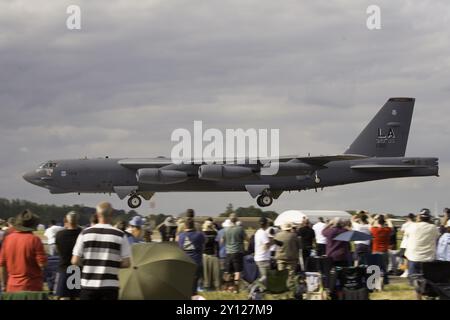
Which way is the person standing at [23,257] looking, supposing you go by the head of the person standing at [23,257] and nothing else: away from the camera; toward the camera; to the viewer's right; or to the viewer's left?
away from the camera

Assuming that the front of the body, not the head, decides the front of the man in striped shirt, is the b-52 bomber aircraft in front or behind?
in front

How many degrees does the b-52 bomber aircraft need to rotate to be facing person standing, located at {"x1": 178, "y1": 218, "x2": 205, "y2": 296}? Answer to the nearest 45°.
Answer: approximately 90° to its left

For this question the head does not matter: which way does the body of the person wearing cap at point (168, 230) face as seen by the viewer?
away from the camera

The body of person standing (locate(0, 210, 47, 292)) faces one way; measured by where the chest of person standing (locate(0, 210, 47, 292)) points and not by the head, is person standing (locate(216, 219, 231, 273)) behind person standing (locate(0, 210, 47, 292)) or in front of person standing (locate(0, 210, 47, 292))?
in front

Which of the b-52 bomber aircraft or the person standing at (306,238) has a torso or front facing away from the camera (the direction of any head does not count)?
the person standing

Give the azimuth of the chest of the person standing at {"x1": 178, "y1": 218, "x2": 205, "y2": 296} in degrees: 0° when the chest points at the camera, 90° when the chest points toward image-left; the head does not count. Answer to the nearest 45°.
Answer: approximately 180°

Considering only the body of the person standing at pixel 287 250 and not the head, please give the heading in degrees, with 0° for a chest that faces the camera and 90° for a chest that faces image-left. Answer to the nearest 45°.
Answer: approximately 180°

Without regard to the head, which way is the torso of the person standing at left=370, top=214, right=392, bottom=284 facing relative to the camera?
away from the camera

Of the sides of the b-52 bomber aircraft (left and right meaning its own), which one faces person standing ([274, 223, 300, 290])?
left

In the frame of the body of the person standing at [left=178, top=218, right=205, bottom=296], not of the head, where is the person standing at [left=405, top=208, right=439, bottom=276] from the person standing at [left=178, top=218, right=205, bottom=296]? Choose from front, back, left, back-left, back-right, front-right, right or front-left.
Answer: right

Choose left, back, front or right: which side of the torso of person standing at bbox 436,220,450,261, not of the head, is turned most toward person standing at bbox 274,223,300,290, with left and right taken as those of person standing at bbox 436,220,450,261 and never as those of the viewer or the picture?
left

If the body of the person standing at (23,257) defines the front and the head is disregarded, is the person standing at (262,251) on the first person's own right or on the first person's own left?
on the first person's own right

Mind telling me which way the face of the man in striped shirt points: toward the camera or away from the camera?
away from the camera

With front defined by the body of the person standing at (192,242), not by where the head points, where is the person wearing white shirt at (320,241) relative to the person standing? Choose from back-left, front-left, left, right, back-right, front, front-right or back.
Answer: front-right
